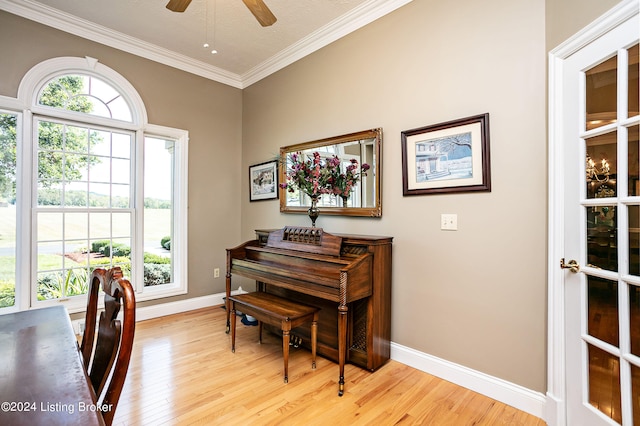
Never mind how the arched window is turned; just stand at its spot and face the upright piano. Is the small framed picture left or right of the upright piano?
left

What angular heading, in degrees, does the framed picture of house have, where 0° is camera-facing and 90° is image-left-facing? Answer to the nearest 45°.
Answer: approximately 45°

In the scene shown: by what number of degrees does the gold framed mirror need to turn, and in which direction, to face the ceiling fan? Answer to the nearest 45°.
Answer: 0° — it already faces it

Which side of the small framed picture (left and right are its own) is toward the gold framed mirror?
left

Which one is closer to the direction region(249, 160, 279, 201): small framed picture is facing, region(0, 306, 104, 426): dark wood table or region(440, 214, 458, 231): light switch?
the dark wood table

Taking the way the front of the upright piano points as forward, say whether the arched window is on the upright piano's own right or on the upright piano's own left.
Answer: on the upright piano's own right

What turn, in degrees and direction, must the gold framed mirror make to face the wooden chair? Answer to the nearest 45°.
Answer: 0° — it already faces it

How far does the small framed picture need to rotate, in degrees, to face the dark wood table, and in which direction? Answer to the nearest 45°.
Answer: approximately 45° to its left

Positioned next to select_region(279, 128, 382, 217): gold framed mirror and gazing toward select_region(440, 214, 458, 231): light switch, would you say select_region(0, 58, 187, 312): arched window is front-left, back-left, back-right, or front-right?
back-right
